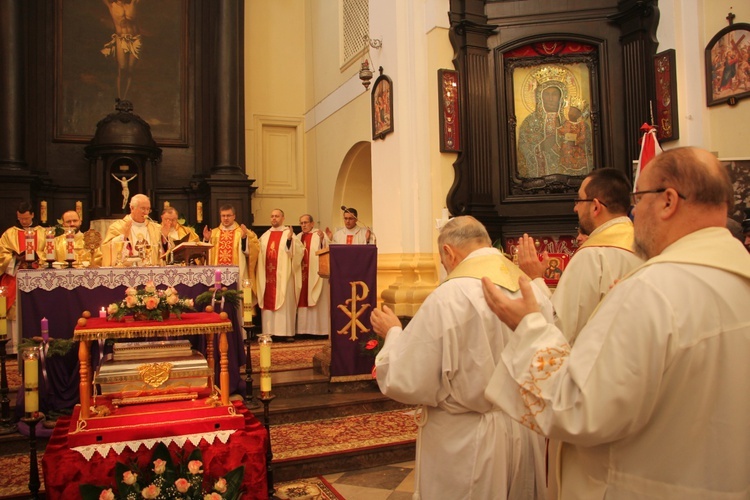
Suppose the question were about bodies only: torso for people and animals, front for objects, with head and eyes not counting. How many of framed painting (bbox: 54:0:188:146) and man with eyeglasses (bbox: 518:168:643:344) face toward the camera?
1

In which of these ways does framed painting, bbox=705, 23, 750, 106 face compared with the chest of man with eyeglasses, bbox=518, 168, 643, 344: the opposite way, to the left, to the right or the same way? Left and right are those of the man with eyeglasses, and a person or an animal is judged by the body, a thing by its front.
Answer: to the left

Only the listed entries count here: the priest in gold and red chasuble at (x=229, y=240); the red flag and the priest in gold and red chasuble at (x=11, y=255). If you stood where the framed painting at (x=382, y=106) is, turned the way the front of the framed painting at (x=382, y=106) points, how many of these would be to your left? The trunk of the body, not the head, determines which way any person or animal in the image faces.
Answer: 1

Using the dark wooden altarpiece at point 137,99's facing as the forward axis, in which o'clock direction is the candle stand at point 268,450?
The candle stand is roughly at 12 o'clock from the dark wooden altarpiece.

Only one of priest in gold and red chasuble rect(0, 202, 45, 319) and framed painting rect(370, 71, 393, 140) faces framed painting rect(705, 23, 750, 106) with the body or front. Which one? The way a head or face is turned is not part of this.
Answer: the priest in gold and red chasuble

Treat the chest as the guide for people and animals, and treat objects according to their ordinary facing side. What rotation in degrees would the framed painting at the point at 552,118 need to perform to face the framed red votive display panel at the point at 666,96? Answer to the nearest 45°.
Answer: approximately 45° to its left

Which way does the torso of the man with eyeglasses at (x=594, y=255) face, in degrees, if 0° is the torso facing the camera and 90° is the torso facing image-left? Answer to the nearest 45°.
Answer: approximately 135°

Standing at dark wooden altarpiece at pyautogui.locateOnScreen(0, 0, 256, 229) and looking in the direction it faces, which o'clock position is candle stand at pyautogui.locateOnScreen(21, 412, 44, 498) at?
The candle stand is roughly at 12 o'clock from the dark wooden altarpiece.

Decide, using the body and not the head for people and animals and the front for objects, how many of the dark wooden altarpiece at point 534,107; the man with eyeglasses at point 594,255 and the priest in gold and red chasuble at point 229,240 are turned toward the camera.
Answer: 2

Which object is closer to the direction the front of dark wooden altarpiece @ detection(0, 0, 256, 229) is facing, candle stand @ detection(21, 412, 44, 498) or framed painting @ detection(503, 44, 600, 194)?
the candle stand
